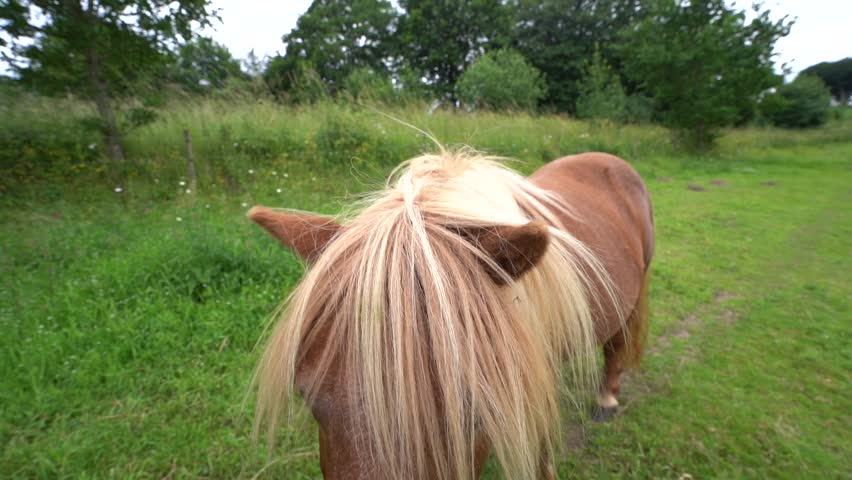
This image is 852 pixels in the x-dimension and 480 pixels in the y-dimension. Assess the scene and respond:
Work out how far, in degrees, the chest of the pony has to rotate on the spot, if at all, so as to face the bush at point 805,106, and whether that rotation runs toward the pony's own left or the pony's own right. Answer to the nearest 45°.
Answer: approximately 180°

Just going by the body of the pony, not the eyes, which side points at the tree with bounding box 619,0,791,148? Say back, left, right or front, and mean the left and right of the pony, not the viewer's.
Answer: back

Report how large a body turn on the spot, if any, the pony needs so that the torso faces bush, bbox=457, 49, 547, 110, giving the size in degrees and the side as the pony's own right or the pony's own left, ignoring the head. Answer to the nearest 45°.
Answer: approximately 135° to the pony's own right

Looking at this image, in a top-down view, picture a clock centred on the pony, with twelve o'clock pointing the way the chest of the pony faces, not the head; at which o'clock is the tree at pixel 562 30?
The tree is roughly at 5 o'clock from the pony.

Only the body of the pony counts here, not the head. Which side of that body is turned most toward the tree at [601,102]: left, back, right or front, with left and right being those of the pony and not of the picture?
back

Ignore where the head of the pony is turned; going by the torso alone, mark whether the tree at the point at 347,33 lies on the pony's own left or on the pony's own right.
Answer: on the pony's own right

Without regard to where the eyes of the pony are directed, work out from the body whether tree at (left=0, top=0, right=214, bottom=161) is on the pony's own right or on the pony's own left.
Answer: on the pony's own right

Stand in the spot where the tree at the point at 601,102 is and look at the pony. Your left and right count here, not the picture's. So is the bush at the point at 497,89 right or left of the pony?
right

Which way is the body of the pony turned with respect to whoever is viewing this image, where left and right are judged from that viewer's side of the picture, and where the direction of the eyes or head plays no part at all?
facing the viewer and to the left of the viewer

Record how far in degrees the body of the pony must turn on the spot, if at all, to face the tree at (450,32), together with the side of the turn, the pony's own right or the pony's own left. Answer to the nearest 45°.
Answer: approximately 135° to the pony's own right

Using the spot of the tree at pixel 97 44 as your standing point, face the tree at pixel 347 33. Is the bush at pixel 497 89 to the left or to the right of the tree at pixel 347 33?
right
